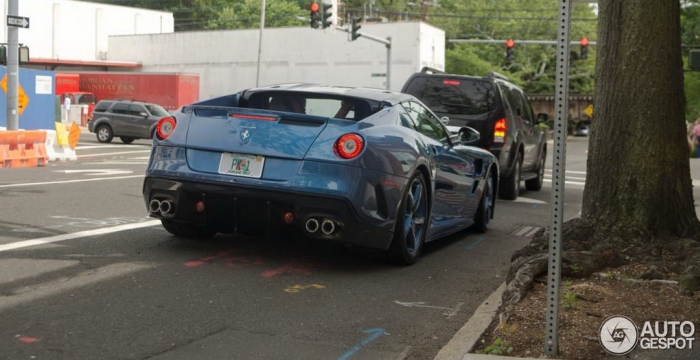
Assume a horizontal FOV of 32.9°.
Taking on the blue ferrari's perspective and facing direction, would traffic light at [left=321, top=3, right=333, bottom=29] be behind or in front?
in front

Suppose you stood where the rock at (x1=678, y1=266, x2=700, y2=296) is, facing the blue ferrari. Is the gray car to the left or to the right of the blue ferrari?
right

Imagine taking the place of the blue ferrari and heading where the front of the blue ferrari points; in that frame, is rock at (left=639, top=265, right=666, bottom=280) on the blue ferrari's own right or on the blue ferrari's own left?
on the blue ferrari's own right

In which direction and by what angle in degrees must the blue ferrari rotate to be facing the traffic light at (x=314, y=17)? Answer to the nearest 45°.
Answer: approximately 45° to its left

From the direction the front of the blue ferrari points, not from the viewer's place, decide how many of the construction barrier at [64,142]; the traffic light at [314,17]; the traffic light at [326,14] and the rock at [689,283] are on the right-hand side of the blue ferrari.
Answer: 1

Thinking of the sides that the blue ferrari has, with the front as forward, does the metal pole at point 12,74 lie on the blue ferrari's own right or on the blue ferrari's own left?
on the blue ferrari's own left

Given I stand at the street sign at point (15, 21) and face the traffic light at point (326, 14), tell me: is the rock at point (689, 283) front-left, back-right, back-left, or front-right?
back-right

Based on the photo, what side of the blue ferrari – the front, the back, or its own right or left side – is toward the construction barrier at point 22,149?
left

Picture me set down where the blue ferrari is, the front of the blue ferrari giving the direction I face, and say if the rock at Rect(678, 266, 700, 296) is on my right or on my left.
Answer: on my right

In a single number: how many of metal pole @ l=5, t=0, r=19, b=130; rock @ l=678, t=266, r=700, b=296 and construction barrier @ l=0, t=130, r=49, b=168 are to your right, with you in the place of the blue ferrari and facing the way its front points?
1

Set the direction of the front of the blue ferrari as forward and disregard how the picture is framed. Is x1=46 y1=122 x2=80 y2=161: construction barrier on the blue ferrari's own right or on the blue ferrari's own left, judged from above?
on the blue ferrari's own left

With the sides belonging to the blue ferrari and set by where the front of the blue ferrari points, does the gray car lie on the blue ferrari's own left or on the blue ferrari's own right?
on the blue ferrari's own left

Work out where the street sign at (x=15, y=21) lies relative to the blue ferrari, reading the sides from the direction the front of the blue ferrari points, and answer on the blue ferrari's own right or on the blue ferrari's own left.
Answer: on the blue ferrari's own left

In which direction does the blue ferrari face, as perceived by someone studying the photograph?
facing away from the viewer and to the right of the viewer

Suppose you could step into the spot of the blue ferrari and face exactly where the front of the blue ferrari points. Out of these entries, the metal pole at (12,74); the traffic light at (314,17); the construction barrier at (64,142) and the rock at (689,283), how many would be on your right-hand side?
1
